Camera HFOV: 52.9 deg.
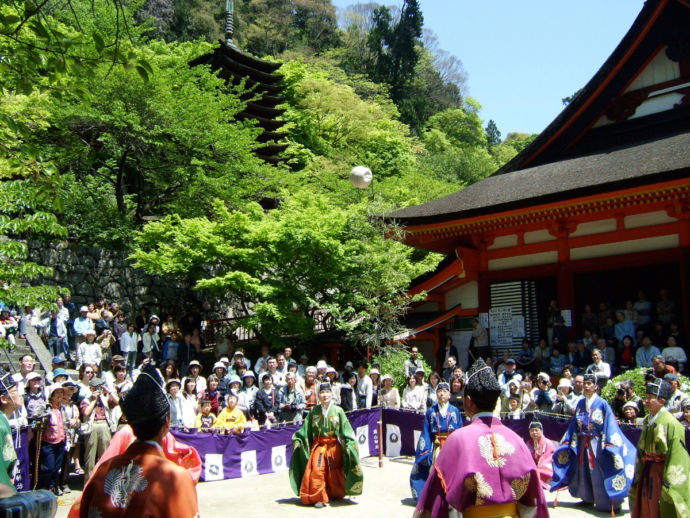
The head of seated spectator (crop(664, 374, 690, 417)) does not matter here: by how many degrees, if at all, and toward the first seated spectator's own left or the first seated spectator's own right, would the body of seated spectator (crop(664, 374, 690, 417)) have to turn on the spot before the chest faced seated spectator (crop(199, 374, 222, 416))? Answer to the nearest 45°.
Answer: approximately 45° to the first seated spectator's own right

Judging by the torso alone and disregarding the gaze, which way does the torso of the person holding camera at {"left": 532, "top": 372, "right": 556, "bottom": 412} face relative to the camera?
toward the camera

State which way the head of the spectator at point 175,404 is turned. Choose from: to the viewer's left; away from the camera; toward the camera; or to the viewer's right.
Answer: toward the camera

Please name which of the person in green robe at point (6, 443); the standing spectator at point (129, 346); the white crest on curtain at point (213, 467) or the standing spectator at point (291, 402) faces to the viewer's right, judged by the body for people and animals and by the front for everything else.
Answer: the person in green robe

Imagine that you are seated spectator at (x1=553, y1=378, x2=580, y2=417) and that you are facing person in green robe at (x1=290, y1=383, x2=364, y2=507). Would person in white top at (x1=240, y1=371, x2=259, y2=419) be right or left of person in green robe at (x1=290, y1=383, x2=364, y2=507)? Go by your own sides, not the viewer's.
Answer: right

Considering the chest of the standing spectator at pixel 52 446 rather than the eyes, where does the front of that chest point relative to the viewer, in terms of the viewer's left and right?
facing the viewer and to the right of the viewer

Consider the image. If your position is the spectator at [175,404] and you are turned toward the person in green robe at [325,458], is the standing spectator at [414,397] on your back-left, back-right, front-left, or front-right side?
front-left

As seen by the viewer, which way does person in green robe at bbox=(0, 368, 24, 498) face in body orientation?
to the viewer's right

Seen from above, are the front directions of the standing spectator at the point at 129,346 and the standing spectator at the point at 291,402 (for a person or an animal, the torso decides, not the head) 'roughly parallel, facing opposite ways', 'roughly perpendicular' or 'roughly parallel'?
roughly parallel

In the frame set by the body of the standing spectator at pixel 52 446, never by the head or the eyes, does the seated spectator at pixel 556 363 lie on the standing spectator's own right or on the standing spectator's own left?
on the standing spectator's own left

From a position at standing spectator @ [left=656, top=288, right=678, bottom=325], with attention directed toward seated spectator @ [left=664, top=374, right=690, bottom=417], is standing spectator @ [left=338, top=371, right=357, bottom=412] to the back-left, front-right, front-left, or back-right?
front-right

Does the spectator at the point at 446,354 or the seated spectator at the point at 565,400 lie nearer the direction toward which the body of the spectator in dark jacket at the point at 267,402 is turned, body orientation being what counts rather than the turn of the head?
the seated spectator

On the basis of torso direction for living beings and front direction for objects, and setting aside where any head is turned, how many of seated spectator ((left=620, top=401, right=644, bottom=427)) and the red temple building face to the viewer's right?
0

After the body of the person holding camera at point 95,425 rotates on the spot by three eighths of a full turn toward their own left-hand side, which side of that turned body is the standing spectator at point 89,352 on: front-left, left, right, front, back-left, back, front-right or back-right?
front

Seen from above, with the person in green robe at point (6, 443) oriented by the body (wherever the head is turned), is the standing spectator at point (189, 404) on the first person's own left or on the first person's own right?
on the first person's own left

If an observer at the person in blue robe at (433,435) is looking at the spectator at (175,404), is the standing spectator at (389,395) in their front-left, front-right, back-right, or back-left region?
front-right

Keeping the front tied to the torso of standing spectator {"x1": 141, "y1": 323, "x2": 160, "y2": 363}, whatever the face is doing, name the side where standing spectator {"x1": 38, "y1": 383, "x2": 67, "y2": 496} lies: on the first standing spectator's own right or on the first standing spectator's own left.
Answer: on the first standing spectator's own right

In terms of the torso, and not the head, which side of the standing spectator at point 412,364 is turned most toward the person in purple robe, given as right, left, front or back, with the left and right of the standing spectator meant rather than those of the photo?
front

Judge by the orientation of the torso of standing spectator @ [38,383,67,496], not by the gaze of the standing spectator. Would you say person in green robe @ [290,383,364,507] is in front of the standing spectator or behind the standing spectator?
in front

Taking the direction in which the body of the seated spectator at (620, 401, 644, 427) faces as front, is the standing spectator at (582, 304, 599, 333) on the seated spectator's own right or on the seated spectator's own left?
on the seated spectator's own right

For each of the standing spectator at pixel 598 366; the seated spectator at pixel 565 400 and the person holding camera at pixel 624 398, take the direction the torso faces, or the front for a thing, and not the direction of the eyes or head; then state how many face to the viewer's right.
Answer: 0

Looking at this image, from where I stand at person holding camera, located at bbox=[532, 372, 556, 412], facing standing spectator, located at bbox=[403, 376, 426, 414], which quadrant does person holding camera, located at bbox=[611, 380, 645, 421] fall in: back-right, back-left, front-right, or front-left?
back-left

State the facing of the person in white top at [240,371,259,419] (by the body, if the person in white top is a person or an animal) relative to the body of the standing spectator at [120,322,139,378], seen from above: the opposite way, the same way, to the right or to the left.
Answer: the same way

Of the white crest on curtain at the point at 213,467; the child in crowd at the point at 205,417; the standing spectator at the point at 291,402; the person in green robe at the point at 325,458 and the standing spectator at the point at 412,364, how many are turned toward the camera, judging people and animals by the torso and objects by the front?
5
